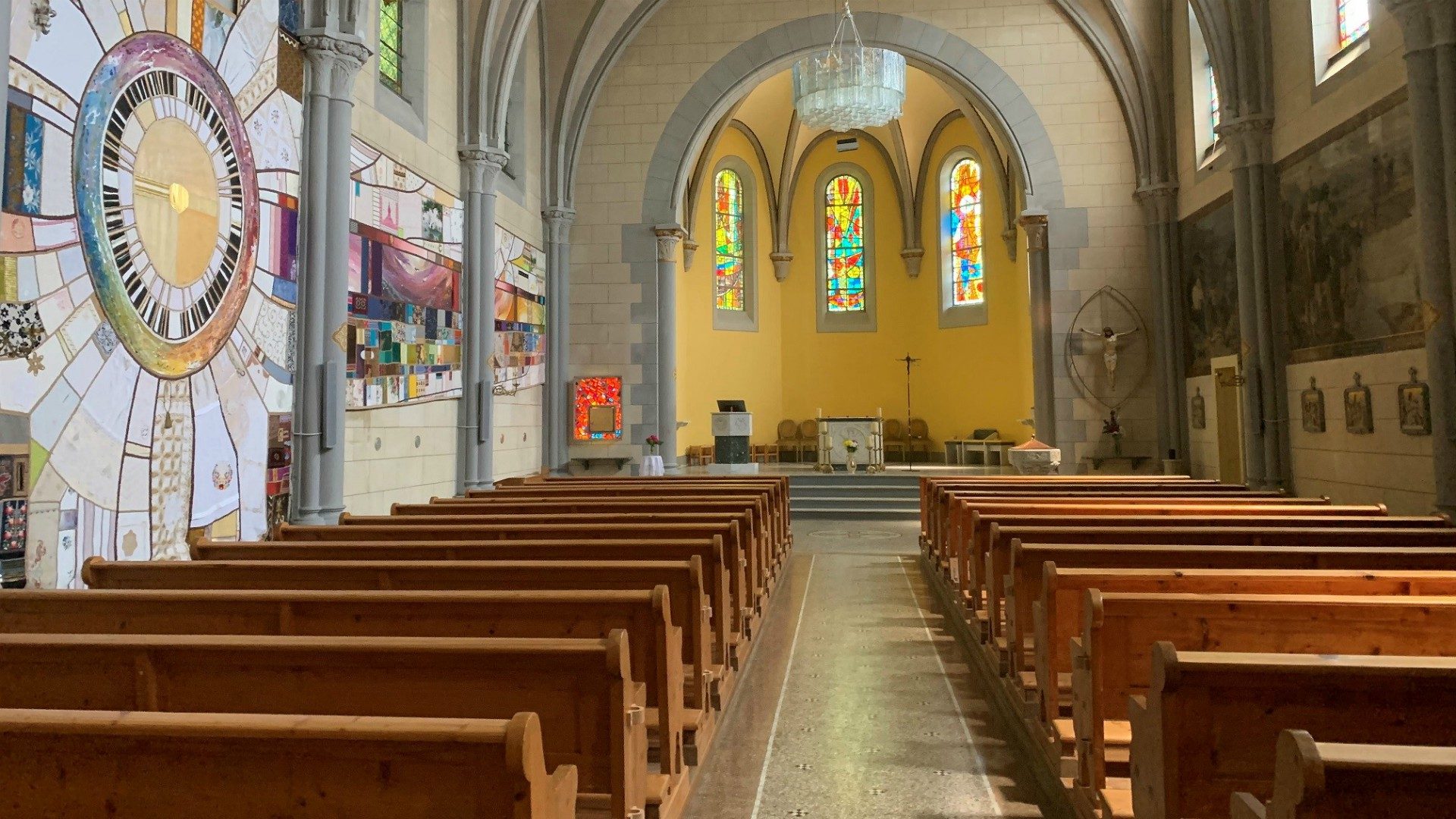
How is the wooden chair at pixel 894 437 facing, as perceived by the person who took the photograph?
facing the viewer

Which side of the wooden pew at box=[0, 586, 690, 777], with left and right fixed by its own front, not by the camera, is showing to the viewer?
back

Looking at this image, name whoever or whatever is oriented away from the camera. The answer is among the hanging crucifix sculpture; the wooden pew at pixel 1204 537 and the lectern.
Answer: the wooden pew

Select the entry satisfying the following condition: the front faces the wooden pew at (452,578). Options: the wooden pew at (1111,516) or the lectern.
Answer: the lectern

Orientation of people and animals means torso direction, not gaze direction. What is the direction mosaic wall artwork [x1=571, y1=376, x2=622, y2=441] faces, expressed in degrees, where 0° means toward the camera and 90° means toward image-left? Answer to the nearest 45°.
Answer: approximately 0°

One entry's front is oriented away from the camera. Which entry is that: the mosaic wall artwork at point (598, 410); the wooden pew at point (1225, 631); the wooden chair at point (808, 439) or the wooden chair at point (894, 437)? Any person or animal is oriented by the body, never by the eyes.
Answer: the wooden pew

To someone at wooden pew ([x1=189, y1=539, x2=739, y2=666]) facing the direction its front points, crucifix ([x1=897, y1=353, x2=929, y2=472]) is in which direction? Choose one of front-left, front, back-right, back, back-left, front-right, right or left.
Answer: front-right

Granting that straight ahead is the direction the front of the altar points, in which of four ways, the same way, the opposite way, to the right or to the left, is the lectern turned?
the same way

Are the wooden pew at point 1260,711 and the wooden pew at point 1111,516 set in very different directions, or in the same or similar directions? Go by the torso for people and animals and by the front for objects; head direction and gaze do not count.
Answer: same or similar directions

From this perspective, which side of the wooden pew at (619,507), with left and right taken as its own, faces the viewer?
back

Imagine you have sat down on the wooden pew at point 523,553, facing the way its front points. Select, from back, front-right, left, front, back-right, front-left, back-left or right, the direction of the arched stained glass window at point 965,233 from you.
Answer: front-right

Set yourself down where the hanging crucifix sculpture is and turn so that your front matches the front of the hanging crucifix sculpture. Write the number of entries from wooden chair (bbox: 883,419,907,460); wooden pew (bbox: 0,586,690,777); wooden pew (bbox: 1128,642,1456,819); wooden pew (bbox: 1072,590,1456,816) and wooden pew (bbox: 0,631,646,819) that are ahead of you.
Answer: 4

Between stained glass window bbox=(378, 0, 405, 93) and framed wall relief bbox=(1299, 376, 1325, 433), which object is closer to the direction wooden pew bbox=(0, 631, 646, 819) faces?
the stained glass window

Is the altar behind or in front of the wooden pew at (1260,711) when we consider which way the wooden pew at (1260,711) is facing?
in front

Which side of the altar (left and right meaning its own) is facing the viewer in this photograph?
front

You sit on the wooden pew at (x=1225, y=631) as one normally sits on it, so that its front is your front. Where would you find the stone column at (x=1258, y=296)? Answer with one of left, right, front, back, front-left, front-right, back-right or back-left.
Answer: front

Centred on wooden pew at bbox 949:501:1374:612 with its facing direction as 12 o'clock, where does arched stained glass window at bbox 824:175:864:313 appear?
The arched stained glass window is roughly at 11 o'clock from the wooden pew.

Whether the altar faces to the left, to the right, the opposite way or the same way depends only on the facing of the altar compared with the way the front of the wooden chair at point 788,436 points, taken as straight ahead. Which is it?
the same way

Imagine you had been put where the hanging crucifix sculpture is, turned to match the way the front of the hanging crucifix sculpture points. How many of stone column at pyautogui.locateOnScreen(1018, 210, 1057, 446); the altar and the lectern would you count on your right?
3

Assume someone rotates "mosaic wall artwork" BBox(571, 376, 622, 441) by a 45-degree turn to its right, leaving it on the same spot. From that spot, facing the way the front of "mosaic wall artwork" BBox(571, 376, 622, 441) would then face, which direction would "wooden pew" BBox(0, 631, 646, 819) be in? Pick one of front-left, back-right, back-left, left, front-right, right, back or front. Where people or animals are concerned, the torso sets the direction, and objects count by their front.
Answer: front-left

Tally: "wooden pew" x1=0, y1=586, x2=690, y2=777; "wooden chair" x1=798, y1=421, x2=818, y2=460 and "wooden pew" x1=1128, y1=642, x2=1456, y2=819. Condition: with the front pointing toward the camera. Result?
1

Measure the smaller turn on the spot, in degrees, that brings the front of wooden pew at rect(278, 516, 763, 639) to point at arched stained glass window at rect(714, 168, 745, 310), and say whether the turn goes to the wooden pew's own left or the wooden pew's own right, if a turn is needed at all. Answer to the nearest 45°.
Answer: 0° — it already faces it

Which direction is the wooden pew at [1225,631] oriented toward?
away from the camera

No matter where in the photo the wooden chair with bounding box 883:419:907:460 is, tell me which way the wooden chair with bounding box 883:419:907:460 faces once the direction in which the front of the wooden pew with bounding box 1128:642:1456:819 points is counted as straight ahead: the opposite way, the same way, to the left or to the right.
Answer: the opposite way

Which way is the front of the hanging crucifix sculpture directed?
toward the camera

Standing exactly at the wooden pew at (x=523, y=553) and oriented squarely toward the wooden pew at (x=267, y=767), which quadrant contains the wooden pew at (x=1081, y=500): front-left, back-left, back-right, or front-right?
back-left
